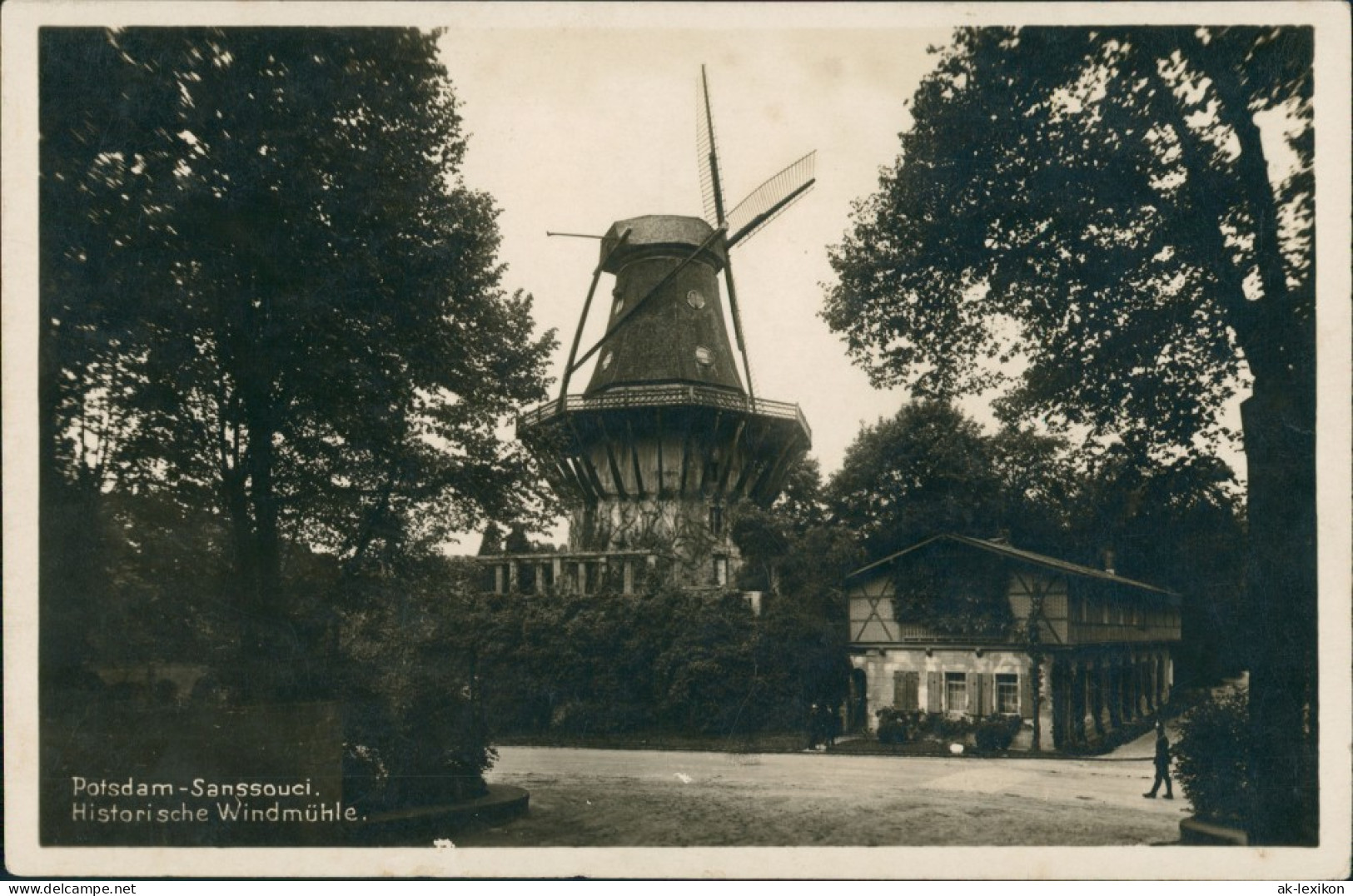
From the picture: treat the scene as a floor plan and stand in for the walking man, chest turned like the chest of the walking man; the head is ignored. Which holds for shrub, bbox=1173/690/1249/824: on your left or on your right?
on your left

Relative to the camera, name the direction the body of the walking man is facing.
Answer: to the viewer's left
